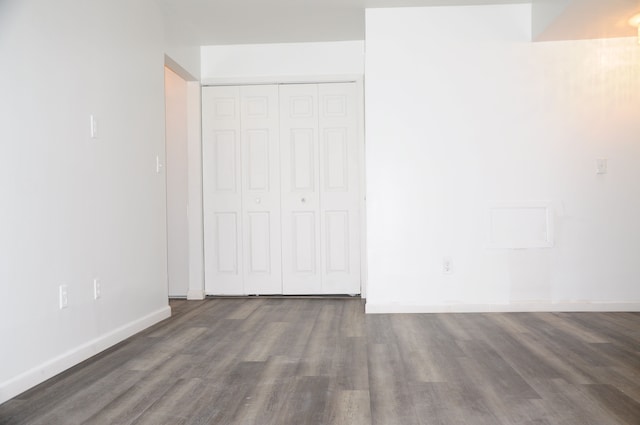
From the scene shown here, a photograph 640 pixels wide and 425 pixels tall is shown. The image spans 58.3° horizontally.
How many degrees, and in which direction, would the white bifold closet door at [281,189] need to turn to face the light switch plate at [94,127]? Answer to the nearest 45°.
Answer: approximately 45° to its right

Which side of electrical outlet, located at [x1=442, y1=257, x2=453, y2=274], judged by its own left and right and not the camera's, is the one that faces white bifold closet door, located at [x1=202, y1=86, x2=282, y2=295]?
right

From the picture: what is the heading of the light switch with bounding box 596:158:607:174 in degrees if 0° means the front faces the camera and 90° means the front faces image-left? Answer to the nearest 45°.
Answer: approximately 0°

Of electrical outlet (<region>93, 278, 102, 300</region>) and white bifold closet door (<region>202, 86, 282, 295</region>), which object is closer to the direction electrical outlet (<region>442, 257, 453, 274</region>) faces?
the electrical outlet

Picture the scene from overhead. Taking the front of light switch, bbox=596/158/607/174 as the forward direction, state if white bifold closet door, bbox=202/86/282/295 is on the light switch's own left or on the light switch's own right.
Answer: on the light switch's own right

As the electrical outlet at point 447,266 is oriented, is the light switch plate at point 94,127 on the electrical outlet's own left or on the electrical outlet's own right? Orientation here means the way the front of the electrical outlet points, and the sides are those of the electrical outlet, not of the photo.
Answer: on the electrical outlet's own right

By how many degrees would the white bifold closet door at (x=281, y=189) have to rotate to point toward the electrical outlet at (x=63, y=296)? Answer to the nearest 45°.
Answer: approximately 45° to its right
